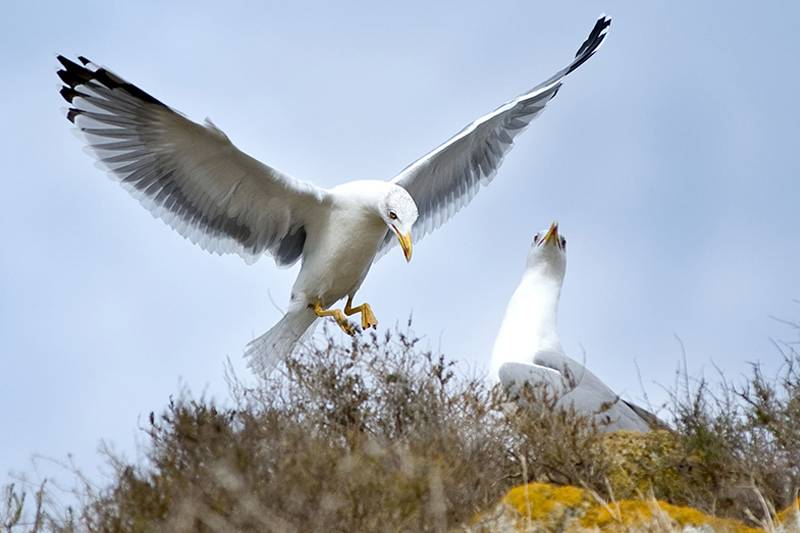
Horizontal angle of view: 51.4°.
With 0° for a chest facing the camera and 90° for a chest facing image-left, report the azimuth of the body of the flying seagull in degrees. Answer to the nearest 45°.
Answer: approximately 315°

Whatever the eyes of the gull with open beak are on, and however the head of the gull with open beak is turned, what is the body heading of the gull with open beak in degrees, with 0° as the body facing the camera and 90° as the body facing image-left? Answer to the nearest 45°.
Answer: approximately 45°

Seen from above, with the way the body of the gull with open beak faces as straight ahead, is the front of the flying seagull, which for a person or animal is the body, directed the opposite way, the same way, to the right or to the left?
to the left

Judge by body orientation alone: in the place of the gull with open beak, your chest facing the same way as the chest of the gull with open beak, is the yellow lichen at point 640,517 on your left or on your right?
on your left
